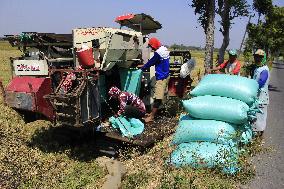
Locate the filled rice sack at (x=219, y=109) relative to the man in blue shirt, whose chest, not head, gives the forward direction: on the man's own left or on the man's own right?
on the man's own left

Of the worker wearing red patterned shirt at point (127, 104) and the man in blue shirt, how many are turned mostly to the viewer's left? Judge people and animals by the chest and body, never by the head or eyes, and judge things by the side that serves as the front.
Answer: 2

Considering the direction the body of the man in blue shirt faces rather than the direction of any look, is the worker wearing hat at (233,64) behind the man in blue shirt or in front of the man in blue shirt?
behind

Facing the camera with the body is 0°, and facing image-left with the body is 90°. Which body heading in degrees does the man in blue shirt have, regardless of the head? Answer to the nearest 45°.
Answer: approximately 90°

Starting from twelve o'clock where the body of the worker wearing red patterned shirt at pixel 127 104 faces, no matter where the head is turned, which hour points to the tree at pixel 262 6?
The tree is roughly at 4 o'clock from the worker wearing red patterned shirt.

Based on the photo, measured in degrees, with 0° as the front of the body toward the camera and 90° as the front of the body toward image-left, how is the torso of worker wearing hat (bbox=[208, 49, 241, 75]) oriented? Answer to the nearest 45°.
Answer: approximately 45°

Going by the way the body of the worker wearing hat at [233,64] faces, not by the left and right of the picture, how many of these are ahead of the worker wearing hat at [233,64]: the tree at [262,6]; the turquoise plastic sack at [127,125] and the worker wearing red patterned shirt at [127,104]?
2

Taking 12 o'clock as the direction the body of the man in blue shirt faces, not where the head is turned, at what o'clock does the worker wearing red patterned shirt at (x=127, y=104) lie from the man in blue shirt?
The worker wearing red patterned shirt is roughly at 10 o'clock from the man in blue shirt.

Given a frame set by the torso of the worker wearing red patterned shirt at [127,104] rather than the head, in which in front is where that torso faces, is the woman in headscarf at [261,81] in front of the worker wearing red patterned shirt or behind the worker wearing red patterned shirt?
behind

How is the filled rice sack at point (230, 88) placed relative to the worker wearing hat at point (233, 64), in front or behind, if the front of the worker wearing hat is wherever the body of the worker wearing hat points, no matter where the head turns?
in front

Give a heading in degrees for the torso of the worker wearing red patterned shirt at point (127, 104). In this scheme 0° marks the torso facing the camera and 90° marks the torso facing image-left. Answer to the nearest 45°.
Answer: approximately 90°

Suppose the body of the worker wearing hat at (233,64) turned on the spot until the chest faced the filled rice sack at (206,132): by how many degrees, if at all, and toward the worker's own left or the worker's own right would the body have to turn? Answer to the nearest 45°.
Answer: approximately 45° to the worker's own left
